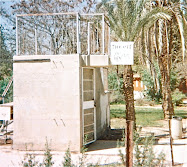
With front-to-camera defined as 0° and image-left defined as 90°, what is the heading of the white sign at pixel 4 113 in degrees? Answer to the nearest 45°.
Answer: approximately 0°

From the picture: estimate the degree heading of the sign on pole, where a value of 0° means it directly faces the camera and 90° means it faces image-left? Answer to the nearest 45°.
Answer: approximately 0°

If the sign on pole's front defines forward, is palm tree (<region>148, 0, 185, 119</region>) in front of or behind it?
behind

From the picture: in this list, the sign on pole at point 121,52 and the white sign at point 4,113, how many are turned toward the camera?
2

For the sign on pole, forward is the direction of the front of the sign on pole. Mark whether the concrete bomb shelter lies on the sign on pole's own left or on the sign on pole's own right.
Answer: on the sign on pole's own right
